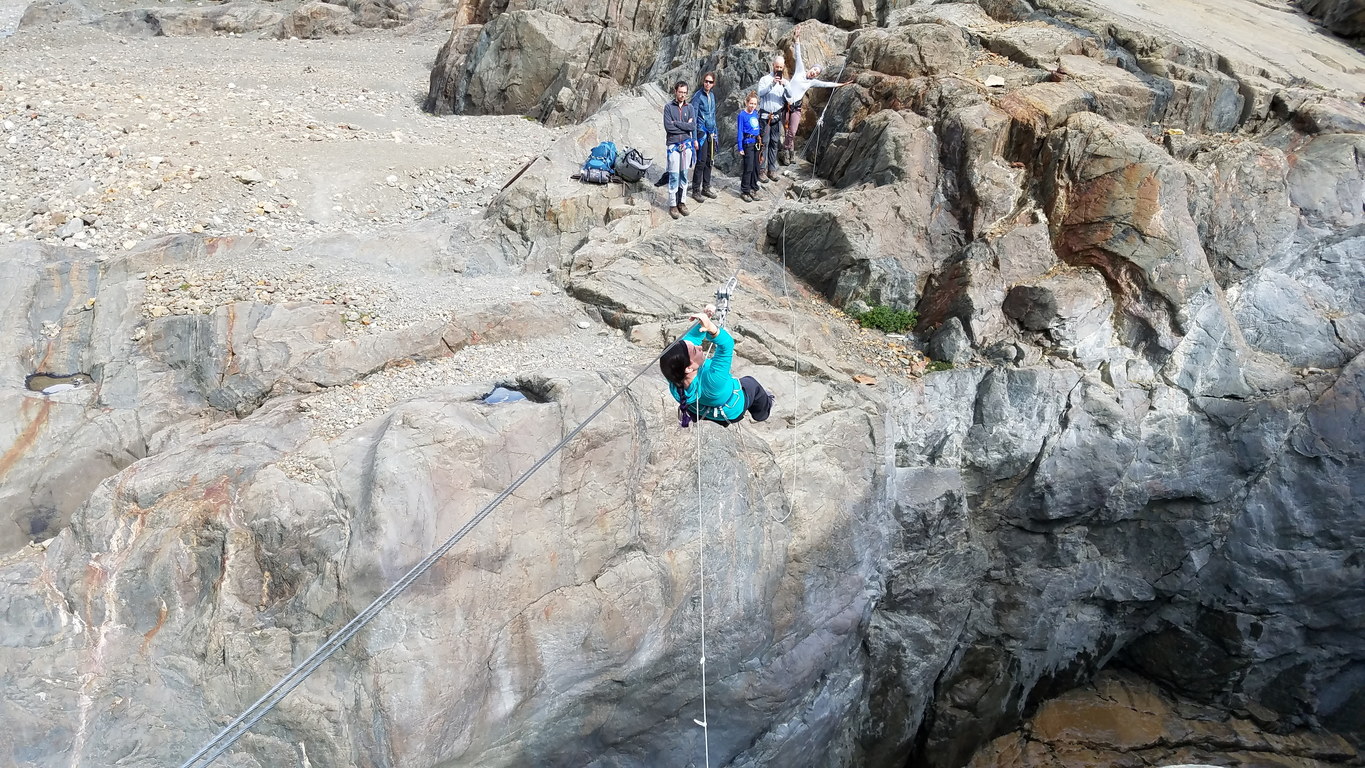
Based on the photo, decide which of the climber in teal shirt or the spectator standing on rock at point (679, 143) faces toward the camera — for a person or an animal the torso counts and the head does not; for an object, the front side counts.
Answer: the spectator standing on rock

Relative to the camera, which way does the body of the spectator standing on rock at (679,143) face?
toward the camera

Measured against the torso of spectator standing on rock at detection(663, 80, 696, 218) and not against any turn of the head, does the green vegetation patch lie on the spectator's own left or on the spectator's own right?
on the spectator's own left

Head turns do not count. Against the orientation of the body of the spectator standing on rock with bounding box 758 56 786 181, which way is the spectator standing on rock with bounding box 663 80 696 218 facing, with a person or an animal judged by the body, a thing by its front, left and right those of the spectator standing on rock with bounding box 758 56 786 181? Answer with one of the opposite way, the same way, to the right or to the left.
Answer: the same way

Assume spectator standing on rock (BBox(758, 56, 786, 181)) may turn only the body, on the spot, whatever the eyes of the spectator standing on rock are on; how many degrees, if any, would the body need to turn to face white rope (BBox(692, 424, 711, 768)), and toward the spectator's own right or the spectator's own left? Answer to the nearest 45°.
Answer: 0° — they already face it

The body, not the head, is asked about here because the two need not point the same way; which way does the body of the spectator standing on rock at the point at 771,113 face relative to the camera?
toward the camera

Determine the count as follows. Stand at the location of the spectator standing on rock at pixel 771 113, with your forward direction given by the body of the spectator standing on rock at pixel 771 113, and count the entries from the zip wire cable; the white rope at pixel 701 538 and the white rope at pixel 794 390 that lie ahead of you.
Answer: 3

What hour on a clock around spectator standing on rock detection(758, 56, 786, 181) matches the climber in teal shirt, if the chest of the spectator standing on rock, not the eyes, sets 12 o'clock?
The climber in teal shirt is roughly at 12 o'clock from the spectator standing on rock.

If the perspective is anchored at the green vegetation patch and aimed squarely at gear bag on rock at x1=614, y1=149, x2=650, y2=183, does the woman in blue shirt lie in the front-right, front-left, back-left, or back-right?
front-right
